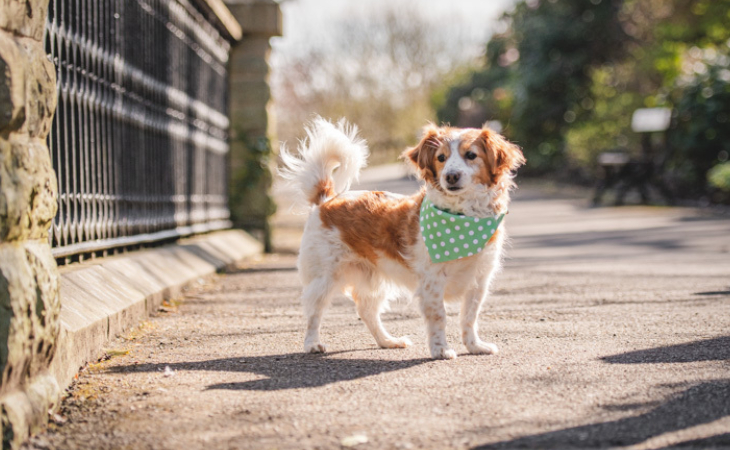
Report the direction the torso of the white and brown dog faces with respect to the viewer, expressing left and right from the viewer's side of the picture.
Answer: facing the viewer and to the right of the viewer

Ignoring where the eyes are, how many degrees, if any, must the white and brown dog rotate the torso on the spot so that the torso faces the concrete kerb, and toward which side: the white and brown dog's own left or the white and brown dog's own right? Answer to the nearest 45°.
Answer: approximately 135° to the white and brown dog's own right

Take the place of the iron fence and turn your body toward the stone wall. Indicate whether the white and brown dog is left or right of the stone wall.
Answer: left

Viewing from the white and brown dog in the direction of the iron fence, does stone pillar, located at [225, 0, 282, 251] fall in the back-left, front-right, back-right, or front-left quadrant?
front-right

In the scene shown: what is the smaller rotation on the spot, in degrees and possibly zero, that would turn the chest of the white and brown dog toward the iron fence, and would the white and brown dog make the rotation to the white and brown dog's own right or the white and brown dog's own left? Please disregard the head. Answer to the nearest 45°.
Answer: approximately 180°

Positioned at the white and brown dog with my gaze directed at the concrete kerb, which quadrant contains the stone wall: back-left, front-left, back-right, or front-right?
front-left

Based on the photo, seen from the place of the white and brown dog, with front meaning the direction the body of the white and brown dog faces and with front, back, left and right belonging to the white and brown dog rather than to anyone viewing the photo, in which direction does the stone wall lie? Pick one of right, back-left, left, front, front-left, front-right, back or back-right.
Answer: right

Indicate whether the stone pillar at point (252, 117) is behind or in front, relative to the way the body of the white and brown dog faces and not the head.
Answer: behind
